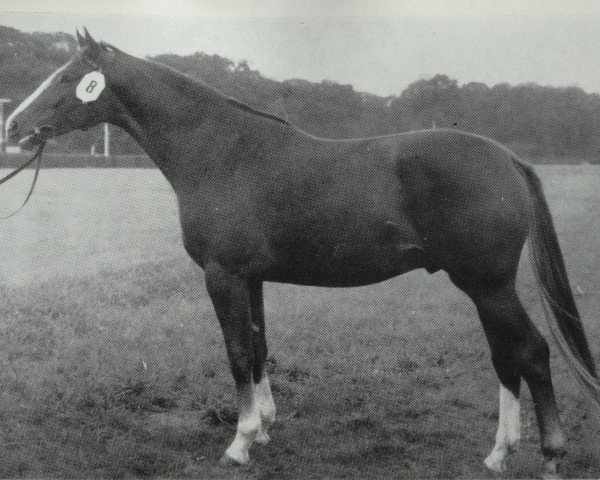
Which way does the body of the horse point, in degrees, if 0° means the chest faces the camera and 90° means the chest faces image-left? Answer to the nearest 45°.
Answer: approximately 90°
